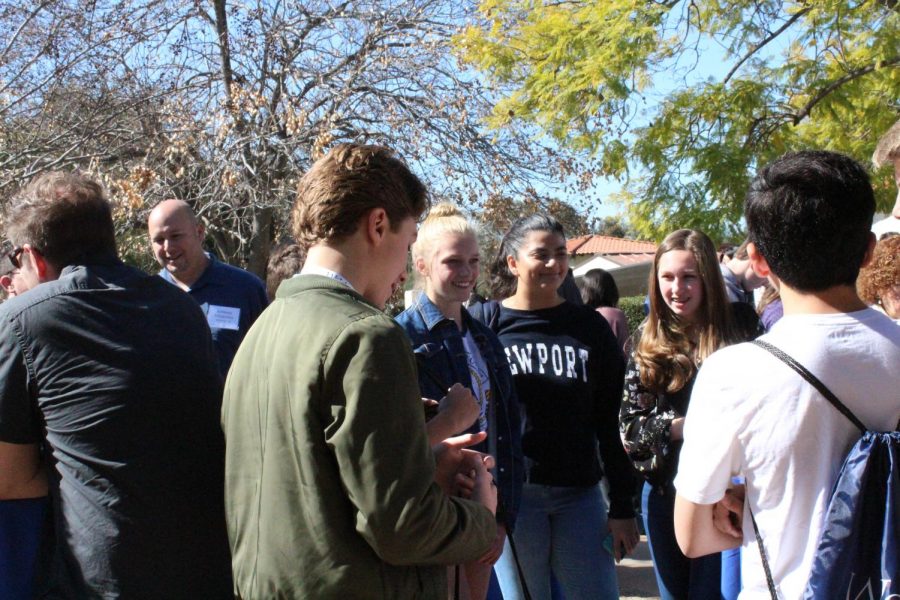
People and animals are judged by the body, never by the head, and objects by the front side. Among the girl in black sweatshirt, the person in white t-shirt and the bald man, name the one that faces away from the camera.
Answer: the person in white t-shirt

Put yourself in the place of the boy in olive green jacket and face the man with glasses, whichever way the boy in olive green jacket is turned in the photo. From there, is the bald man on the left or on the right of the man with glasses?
right

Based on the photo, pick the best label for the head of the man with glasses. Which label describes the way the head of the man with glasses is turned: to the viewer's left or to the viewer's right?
to the viewer's left

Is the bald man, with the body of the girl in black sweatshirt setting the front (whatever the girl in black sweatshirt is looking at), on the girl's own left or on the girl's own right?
on the girl's own right

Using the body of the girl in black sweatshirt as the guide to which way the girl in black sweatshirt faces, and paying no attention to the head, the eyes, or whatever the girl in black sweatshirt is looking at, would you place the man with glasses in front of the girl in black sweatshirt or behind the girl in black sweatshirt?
in front

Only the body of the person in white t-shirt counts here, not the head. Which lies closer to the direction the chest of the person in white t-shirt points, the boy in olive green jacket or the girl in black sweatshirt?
the girl in black sweatshirt

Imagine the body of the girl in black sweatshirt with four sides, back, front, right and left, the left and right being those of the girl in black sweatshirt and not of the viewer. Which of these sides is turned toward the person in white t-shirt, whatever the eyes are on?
front

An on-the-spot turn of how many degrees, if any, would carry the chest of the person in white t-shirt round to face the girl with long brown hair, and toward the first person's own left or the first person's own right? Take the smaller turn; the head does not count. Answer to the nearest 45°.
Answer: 0° — they already face them

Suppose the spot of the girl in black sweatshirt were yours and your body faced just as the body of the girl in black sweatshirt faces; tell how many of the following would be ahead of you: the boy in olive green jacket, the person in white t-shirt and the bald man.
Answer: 2

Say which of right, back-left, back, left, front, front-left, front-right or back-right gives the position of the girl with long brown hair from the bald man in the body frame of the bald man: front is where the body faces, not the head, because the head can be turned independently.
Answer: left

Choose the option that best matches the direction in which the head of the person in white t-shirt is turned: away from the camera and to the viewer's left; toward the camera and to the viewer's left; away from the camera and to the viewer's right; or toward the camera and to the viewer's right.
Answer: away from the camera and to the viewer's left

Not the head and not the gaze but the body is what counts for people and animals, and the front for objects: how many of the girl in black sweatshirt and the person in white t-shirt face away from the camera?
1

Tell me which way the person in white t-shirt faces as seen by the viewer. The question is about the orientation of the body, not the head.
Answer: away from the camera

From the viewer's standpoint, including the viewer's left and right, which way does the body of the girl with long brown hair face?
facing the viewer
